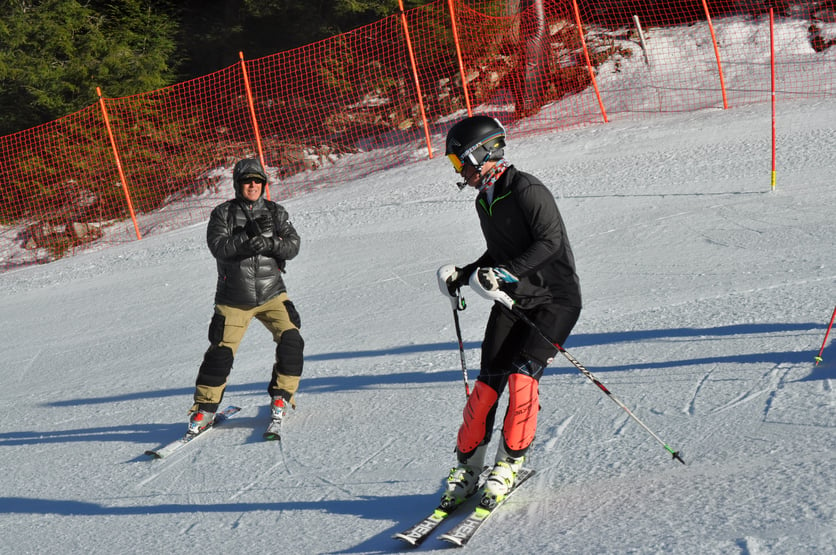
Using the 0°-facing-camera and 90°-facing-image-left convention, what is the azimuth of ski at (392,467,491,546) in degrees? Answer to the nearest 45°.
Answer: approximately 45°

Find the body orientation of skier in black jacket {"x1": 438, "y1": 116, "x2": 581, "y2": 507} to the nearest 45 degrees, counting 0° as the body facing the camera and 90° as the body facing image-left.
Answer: approximately 45°

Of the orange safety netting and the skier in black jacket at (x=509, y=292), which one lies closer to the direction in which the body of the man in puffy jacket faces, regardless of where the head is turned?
the skier in black jacket

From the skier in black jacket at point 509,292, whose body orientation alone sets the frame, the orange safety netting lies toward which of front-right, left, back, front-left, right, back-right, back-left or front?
back-right

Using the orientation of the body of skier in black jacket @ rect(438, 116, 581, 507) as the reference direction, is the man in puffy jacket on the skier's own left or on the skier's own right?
on the skier's own right

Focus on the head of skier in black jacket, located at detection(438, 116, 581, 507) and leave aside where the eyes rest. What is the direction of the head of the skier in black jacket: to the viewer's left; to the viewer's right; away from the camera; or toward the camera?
to the viewer's left

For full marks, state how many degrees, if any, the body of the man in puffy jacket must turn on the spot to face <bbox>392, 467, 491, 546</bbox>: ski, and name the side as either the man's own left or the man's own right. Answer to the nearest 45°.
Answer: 0° — they already face it

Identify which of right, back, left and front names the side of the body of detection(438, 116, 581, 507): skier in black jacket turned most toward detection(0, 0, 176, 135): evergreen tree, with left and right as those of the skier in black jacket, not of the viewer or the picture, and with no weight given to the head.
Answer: right

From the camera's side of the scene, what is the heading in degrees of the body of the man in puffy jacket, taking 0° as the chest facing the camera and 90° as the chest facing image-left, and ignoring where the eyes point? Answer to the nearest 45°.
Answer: approximately 0°

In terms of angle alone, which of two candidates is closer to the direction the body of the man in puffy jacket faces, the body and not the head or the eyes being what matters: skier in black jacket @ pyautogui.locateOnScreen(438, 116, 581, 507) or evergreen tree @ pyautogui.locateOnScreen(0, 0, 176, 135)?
the skier in black jacket

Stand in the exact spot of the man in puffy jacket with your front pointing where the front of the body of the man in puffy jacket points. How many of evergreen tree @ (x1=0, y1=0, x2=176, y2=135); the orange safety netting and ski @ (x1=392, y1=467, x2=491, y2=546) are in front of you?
1

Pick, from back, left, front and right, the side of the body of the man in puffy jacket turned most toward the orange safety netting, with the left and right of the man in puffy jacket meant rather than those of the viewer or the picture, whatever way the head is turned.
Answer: back
